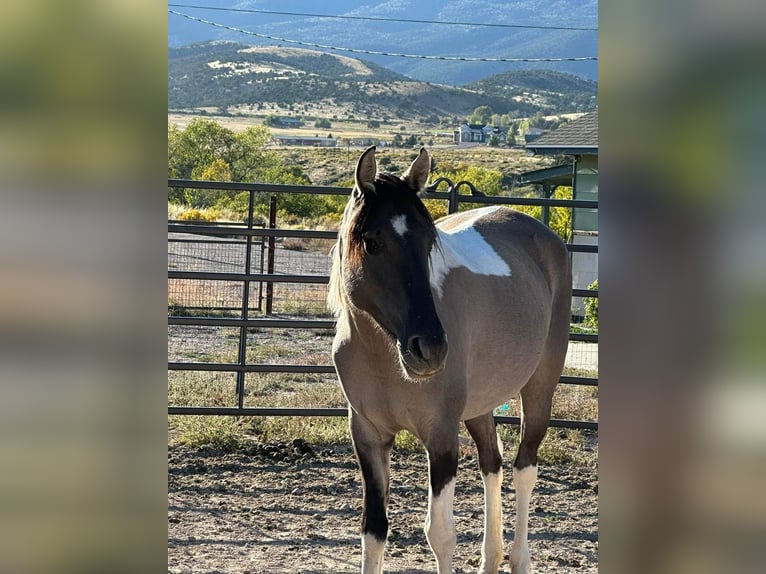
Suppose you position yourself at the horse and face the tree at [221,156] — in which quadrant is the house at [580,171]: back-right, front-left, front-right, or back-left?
front-right

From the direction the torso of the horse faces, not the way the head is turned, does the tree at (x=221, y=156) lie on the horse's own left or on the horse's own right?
on the horse's own right

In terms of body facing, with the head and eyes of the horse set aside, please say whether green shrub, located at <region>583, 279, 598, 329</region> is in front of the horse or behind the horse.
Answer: behind

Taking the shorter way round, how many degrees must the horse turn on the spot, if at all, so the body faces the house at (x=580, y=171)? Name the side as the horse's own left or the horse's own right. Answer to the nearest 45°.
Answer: approximately 135° to the horse's own right

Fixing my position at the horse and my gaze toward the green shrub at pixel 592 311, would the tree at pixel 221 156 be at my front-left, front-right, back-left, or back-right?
front-left

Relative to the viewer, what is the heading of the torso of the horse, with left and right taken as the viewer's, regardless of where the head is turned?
facing the viewer and to the left of the viewer

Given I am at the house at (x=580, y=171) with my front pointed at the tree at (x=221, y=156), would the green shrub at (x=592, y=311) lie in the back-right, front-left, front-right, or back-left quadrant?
back-left
